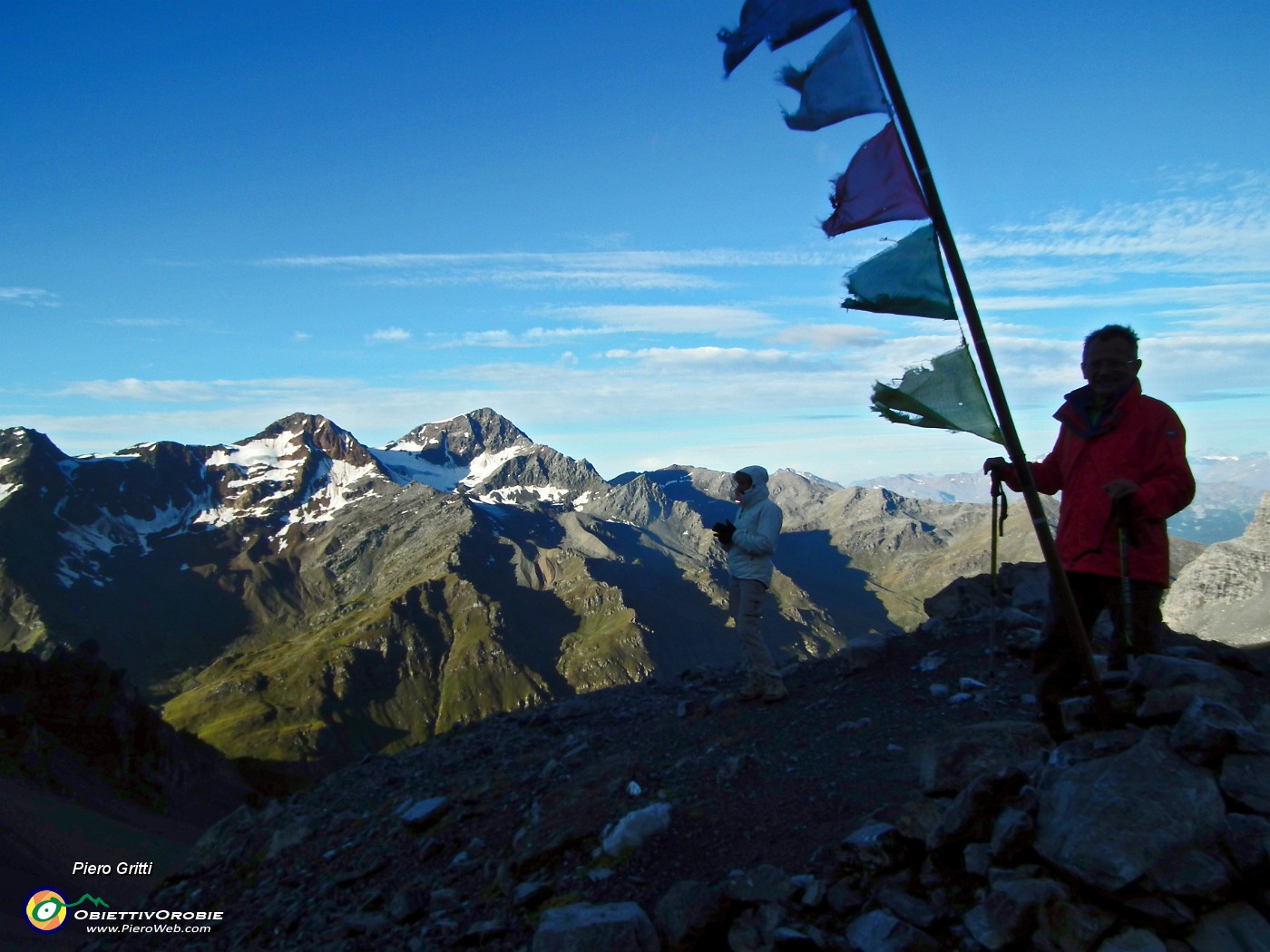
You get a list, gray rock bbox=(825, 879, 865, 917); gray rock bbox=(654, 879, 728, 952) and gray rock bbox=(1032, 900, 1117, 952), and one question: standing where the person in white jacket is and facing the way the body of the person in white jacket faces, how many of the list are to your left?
3

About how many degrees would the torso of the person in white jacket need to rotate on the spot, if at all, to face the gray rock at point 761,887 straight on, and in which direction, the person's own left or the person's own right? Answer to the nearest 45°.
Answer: approximately 90° to the person's own left

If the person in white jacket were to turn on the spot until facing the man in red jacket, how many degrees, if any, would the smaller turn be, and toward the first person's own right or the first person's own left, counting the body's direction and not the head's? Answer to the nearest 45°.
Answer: approximately 135° to the first person's own left

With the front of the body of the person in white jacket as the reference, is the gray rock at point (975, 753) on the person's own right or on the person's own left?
on the person's own left

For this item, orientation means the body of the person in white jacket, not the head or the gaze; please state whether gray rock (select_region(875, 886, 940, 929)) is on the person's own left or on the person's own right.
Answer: on the person's own left

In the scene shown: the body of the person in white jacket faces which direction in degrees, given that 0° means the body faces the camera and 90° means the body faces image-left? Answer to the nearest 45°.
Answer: approximately 90°

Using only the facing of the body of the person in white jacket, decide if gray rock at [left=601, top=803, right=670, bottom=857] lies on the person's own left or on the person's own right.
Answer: on the person's own left

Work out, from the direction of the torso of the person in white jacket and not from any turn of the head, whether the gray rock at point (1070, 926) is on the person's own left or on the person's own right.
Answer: on the person's own left

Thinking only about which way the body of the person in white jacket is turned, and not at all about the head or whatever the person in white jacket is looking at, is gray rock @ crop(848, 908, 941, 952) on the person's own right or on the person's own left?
on the person's own left
